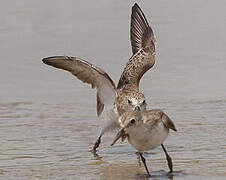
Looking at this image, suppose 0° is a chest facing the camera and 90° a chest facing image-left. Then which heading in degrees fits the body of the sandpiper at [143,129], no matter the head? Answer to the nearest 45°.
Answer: approximately 45°

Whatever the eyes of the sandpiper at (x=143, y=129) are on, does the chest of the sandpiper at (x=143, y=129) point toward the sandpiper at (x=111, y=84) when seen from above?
no

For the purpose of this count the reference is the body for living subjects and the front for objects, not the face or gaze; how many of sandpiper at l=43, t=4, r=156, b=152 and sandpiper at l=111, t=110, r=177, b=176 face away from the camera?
0

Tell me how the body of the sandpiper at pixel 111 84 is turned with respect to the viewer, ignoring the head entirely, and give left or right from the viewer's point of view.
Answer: facing the viewer and to the right of the viewer
